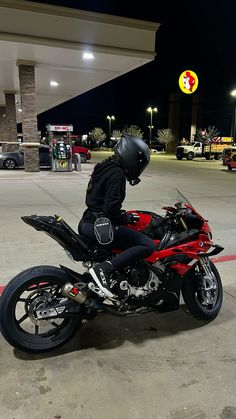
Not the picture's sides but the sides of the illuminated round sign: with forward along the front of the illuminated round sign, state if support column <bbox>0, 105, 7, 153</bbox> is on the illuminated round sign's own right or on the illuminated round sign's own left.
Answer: on the illuminated round sign's own right

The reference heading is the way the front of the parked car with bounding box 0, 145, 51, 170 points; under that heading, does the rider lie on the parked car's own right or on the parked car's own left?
on the parked car's own left

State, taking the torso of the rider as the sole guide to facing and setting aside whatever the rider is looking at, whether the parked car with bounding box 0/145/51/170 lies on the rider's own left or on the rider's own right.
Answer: on the rider's own left

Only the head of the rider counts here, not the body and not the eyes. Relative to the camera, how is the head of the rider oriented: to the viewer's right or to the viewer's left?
to the viewer's right

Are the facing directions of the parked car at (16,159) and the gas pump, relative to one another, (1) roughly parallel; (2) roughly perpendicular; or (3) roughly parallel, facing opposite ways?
roughly perpendicular

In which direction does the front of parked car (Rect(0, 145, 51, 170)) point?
to the viewer's left

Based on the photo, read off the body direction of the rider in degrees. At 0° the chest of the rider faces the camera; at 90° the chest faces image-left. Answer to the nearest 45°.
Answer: approximately 270°

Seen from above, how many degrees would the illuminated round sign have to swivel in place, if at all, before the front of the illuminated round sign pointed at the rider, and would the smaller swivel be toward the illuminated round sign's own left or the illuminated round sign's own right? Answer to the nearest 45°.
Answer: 0° — it already faces them

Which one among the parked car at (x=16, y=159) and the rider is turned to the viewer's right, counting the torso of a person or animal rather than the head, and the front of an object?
the rider
